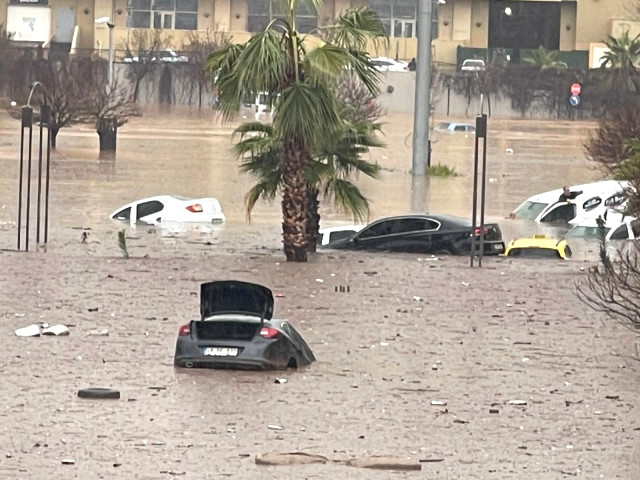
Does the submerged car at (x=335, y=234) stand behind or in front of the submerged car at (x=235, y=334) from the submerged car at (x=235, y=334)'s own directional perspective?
in front

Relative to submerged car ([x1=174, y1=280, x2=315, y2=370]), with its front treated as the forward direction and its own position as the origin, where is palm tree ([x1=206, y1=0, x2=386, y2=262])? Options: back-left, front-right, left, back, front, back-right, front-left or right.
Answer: front-left

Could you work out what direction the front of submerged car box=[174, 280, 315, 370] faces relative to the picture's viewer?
facing away from the viewer and to the right of the viewer

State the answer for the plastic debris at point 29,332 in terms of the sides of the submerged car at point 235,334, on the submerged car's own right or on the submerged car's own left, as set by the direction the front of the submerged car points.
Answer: on the submerged car's own left

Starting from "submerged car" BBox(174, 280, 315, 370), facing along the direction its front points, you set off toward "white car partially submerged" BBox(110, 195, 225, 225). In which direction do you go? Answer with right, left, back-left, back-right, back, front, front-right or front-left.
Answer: front-left

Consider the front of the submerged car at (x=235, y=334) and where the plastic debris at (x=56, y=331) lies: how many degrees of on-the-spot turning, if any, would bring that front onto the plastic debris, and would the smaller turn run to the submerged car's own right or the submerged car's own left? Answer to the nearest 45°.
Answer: approximately 90° to the submerged car's own left

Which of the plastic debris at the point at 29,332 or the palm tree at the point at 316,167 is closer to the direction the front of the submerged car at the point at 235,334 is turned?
the palm tree

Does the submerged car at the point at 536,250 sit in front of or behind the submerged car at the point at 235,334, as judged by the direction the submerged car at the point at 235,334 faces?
in front
